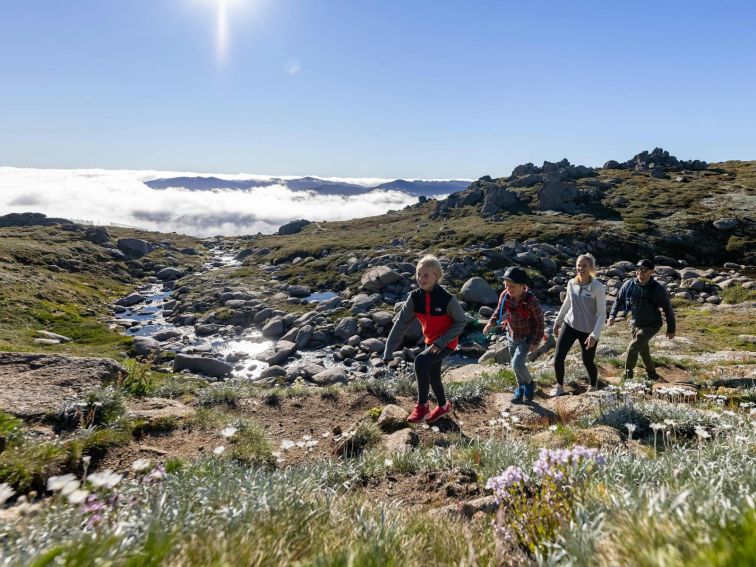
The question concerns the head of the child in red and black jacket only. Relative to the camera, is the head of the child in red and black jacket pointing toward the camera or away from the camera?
toward the camera

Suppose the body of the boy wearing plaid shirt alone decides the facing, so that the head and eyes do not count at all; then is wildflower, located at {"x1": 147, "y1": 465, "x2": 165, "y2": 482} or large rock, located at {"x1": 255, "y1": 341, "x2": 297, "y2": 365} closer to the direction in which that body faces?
the wildflower

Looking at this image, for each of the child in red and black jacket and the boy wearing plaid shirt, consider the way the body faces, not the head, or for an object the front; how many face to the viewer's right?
0

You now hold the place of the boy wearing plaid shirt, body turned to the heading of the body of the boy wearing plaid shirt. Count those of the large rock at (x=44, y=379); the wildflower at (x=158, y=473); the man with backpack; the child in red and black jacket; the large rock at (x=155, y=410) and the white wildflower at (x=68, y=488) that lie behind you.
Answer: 1

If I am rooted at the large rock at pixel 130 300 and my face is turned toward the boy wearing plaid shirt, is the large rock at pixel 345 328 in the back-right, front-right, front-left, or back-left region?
front-left

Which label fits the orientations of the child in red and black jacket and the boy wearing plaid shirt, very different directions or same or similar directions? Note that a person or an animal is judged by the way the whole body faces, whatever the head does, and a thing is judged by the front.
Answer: same or similar directions

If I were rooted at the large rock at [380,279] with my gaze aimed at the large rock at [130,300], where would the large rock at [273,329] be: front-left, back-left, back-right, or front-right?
front-left

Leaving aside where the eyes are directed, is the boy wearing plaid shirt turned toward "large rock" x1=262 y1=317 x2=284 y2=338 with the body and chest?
no

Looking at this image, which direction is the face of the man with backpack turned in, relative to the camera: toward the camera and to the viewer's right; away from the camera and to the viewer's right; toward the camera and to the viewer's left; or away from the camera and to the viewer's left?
toward the camera and to the viewer's left

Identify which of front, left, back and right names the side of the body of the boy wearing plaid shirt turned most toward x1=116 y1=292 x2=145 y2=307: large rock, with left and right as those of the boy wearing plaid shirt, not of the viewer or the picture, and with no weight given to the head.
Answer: right

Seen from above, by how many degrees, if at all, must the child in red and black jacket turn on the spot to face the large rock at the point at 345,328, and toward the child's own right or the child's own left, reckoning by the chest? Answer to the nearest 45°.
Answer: approximately 135° to the child's own right

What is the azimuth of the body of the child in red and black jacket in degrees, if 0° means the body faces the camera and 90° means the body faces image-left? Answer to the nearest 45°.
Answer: approximately 45°

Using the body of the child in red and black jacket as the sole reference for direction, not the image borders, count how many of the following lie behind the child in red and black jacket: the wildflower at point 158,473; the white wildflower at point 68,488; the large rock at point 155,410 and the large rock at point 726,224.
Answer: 1

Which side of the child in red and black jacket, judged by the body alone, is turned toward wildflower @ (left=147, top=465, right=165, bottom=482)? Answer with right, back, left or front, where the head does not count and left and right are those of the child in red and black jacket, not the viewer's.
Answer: front

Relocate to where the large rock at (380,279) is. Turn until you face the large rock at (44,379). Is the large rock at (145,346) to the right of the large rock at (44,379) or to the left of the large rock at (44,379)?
right

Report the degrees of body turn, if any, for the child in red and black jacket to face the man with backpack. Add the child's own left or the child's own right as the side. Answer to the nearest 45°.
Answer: approximately 180°

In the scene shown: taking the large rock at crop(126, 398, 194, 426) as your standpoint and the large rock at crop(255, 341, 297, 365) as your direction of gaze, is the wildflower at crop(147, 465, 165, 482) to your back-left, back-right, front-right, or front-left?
back-right

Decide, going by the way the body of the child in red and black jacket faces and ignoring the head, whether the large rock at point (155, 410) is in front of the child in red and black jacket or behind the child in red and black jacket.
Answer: in front

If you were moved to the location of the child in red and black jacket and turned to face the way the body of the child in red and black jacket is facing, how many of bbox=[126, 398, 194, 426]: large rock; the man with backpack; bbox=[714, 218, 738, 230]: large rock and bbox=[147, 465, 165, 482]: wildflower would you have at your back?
2
